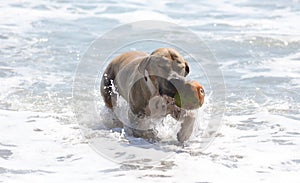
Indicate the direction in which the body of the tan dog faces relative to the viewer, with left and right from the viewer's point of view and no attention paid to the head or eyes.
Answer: facing the viewer and to the right of the viewer
